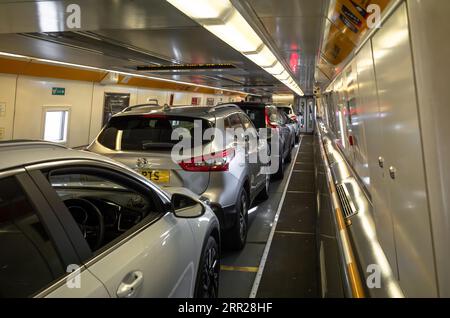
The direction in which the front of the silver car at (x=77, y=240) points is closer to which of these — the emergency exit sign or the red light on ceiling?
the red light on ceiling

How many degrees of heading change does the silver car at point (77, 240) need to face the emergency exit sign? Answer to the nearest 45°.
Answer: approximately 45° to its left

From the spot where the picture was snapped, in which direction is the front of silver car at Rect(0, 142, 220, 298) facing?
facing away from the viewer and to the right of the viewer

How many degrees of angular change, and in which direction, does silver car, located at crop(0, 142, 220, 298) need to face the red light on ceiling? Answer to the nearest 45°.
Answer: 0° — it already faces it
